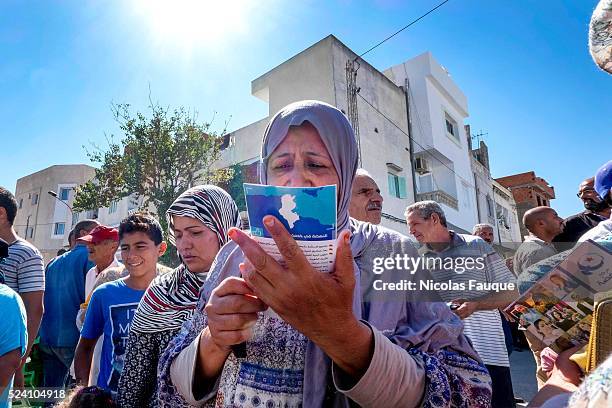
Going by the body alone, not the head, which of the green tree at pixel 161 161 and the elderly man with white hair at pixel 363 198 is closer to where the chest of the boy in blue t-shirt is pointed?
the elderly man with white hair

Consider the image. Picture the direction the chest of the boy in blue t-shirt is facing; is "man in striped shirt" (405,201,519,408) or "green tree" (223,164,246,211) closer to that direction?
the man in striped shirt

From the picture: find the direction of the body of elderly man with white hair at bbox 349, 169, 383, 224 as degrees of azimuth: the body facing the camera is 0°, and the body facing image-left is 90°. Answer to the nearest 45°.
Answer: approximately 315°

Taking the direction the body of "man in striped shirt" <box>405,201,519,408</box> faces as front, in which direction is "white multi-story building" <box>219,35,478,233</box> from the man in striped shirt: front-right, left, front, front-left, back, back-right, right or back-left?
back-right

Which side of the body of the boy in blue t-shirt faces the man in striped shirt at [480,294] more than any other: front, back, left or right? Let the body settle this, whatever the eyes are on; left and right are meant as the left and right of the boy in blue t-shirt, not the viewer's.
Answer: left

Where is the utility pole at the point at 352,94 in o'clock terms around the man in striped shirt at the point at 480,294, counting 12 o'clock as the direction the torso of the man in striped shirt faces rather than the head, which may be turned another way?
The utility pole is roughly at 4 o'clock from the man in striped shirt.

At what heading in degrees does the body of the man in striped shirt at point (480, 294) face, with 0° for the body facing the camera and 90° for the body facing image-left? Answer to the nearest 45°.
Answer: approximately 45°

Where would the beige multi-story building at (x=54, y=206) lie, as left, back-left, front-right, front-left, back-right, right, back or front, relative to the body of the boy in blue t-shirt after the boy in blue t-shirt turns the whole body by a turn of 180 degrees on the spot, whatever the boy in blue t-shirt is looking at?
front

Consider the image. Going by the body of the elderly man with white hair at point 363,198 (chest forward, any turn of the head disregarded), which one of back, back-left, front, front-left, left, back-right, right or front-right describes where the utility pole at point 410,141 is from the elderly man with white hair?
back-left
